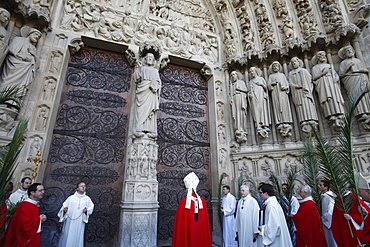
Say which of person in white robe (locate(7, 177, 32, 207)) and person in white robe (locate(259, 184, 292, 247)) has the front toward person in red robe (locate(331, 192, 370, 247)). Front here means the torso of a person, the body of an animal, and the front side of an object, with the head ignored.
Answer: person in white robe (locate(7, 177, 32, 207))

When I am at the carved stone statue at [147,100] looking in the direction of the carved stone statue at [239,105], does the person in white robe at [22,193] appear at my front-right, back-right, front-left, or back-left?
back-right

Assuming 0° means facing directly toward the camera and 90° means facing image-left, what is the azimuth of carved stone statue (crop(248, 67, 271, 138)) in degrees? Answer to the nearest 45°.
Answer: approximately 45°

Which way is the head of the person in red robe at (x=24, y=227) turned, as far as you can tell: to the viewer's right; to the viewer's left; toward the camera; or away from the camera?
to the viewer's right

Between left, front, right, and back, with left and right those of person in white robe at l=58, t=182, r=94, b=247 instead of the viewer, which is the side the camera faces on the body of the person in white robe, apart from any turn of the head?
front

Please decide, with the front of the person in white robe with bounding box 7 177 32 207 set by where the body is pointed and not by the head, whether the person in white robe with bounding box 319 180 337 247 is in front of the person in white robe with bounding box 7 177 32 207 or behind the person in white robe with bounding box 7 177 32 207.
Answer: in front

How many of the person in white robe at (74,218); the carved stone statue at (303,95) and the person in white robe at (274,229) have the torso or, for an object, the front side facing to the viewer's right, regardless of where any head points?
0

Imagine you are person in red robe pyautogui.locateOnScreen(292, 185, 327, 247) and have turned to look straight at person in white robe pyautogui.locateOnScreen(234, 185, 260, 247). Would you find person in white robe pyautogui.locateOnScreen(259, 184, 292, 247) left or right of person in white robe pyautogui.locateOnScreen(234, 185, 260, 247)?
left

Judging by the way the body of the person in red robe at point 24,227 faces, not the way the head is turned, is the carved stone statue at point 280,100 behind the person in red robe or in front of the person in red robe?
in front

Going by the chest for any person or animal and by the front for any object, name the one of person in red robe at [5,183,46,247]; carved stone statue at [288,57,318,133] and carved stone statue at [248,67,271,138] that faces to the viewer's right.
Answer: the person in red robe

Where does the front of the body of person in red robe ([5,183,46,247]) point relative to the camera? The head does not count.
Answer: to the viewer's right

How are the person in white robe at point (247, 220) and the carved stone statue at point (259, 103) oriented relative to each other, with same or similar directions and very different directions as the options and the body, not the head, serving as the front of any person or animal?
same or similar directions

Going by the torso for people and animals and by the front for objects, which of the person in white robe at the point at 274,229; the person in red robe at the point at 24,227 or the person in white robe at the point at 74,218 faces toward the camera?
the person in white robe at the point at 74,218

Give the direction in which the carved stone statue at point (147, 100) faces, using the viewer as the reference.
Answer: facing the viewer
